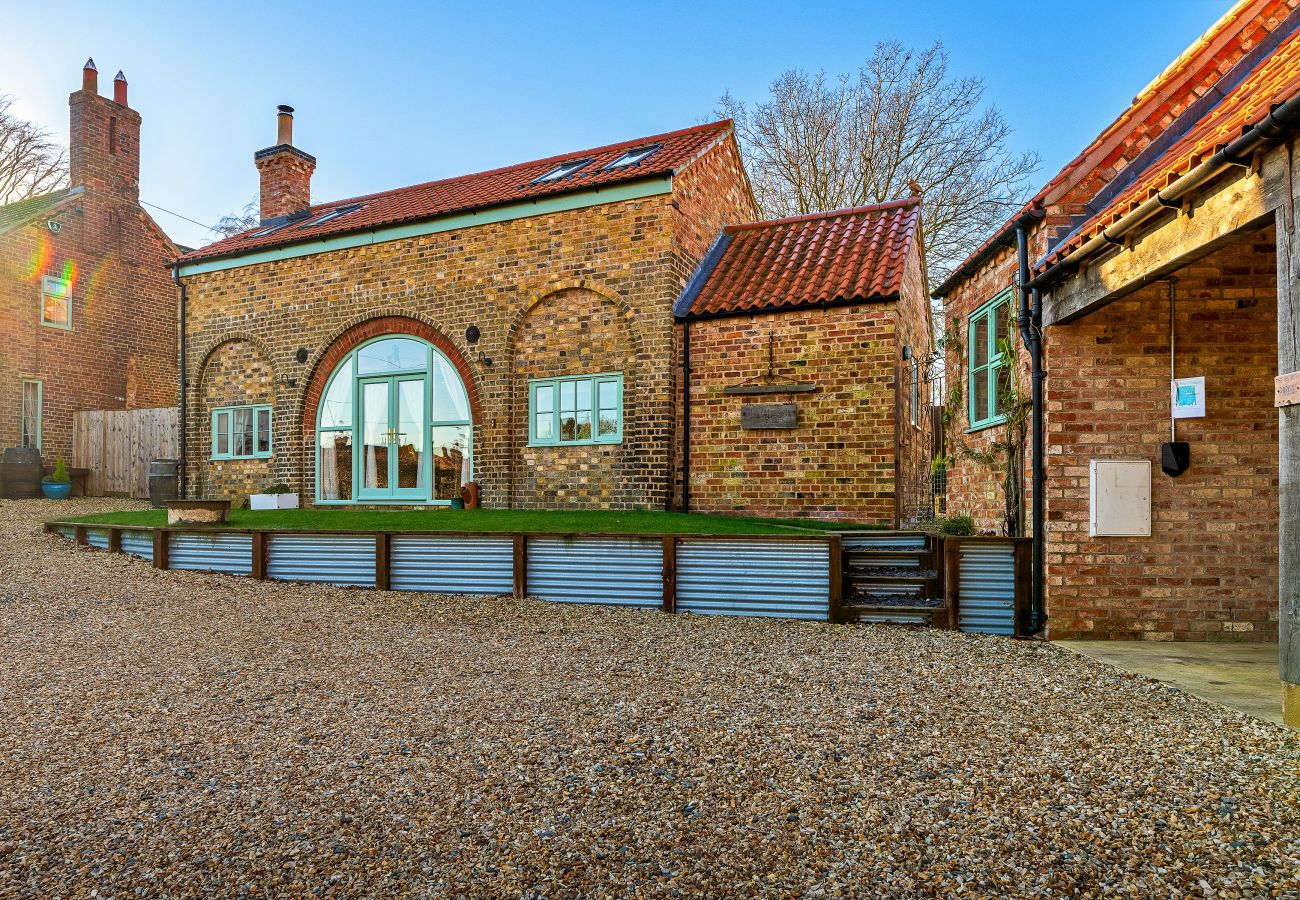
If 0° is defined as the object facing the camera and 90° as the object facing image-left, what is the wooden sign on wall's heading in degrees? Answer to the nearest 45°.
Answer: approximately 0°

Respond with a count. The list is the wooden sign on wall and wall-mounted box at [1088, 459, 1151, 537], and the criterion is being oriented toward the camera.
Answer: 2

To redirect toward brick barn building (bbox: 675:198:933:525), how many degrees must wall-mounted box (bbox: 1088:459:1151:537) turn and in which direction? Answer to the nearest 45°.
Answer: approximately 135° to its right

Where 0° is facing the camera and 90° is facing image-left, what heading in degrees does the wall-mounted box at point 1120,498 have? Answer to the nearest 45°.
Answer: approximately 0°
